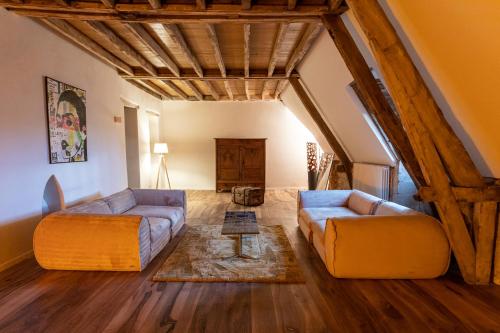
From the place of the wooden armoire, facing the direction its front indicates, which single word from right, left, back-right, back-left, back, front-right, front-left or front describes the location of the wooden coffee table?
front

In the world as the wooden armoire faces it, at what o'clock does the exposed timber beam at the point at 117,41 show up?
The exposed timber beam is roughly at 1 o'clock from the wooden armoire.

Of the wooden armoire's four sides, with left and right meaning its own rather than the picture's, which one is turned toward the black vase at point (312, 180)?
left

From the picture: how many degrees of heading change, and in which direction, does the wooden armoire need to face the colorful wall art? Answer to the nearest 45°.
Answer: approximately 45° to its right

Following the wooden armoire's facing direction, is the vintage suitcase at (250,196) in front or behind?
in front

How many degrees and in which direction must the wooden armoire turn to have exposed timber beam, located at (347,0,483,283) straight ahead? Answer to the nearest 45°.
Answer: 0° — it already faces it

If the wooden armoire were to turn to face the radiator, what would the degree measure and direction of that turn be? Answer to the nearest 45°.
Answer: approximately 45° to its left

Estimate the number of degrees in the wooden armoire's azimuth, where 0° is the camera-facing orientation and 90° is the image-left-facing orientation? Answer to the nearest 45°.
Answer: approximately 0°

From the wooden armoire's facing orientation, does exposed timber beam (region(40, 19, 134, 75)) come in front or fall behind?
in front

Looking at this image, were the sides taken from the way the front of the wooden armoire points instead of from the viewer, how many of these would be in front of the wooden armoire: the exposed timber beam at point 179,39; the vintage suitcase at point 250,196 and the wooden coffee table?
3

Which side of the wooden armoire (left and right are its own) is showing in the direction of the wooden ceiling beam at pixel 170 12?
front

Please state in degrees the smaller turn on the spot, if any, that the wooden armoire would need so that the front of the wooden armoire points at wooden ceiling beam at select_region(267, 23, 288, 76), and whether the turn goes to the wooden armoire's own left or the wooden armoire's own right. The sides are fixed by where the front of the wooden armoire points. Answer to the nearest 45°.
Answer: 0° — it already faces it

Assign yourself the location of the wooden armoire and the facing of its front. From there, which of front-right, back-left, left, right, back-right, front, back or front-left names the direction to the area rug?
front

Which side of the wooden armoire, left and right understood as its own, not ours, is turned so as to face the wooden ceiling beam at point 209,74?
front

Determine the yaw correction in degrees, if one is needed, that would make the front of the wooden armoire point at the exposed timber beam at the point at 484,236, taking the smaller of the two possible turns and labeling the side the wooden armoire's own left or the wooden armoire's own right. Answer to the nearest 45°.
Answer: approximately 45° to the wooden armoire's own left

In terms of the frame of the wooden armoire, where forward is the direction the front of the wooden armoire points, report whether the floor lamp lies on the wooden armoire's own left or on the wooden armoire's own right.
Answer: on the wooden armoire's own right

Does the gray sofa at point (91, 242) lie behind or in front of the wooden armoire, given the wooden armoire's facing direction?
in front
